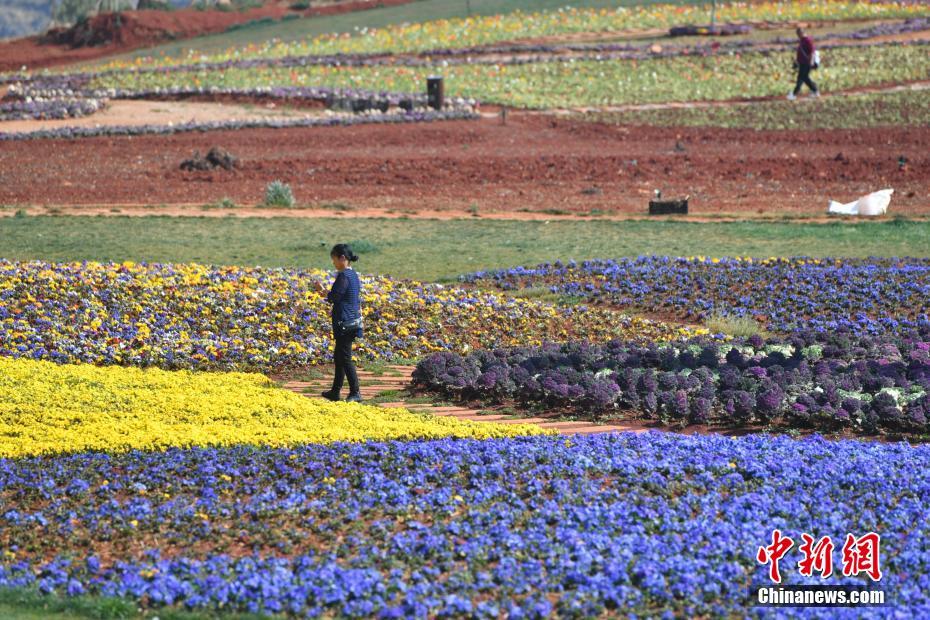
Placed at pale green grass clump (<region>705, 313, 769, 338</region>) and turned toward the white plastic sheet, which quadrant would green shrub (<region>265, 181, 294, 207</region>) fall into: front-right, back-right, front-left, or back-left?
front-left

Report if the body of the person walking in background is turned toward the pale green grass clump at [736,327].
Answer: no

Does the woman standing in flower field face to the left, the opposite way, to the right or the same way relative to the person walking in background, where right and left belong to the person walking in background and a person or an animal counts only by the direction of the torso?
the same way

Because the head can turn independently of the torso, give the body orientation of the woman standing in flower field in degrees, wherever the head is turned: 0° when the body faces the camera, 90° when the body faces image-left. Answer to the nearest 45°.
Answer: approximately 90°

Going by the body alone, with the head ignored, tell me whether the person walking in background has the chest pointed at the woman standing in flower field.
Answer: no

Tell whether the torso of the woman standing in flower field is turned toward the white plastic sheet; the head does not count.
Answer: no

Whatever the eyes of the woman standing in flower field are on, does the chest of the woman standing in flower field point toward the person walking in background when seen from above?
no

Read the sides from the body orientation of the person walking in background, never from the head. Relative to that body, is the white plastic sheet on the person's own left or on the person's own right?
on the person's own left

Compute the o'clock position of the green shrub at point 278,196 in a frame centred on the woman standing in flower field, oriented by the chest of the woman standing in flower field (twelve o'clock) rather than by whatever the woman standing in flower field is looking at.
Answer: The green shrub is roughly at 3 o'clock from the woman standing in flower field.

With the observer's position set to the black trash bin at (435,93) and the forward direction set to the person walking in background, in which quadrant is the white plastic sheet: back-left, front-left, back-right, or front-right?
front-right

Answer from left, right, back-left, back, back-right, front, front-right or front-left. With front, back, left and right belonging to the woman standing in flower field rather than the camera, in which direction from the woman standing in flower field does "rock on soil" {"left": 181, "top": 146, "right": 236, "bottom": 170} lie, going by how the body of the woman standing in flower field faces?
right

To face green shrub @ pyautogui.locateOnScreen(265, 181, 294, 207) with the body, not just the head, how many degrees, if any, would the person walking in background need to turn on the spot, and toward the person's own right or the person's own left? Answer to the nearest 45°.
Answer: approximately 45° to the person's own left

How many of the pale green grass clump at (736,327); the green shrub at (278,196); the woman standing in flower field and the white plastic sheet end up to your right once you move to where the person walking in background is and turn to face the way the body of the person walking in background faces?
0

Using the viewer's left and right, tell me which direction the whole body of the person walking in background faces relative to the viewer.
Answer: facing to the left of the viewer

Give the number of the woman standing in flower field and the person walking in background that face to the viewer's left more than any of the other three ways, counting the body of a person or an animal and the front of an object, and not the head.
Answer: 2
